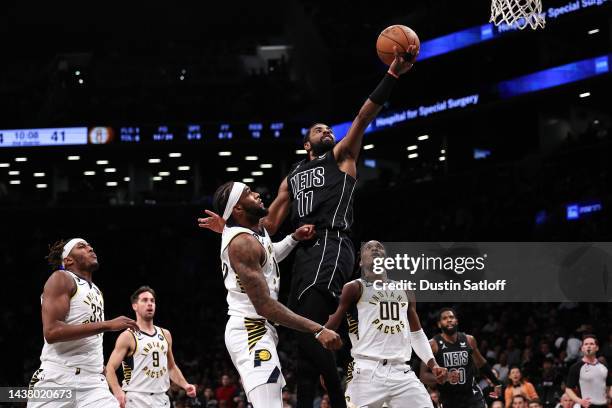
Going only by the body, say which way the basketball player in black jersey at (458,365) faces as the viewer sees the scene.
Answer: toward the camera

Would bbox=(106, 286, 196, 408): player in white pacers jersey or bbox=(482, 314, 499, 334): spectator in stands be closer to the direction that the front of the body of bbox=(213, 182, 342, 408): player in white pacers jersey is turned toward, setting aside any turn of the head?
the spectator in stands

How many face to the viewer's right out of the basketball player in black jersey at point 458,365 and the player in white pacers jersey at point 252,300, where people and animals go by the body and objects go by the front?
1

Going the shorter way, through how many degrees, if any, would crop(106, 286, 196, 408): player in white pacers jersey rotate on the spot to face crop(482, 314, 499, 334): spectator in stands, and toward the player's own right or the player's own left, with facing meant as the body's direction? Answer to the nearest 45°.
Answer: approximately 90° to the player's own left

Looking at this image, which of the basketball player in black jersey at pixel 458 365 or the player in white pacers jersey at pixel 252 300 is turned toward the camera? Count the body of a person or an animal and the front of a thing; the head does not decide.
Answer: the basketball player in black jersey

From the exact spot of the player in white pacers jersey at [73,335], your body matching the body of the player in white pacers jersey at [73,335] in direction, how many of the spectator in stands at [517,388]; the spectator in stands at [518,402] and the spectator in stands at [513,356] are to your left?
3

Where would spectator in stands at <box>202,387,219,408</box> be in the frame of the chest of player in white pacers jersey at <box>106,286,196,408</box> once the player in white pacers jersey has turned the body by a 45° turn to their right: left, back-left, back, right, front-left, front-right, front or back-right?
back

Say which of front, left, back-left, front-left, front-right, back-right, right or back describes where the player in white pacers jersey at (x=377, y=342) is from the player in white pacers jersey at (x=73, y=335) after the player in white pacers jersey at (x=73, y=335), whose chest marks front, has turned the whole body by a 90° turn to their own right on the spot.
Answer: back-left

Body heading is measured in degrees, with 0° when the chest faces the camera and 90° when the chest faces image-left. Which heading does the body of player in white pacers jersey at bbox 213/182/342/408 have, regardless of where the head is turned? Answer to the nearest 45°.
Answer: approximately 270°

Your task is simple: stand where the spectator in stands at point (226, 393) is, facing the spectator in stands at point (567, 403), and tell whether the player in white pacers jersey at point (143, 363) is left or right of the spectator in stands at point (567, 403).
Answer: right

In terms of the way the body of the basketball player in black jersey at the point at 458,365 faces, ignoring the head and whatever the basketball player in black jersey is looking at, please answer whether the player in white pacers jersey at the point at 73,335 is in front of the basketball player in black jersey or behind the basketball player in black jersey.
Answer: in front

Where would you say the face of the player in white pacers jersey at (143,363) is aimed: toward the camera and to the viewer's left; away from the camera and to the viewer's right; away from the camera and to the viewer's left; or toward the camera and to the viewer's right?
toward the camera and to the viewer's right

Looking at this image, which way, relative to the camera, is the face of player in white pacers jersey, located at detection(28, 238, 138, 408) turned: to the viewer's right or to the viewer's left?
to the viewer's right

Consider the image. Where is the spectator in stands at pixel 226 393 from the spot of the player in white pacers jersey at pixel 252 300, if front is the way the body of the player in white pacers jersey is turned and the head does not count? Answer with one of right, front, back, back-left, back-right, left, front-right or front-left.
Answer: left

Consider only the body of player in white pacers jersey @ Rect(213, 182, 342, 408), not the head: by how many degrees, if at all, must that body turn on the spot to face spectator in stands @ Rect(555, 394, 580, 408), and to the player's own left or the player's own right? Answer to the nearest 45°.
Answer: approximately 45° to the player's own left

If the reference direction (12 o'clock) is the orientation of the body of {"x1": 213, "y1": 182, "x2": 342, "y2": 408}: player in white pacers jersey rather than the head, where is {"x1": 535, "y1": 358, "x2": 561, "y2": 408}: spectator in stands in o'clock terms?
The spectator in stands is roughly at 10 o'clock from the player in white pacers jersey.

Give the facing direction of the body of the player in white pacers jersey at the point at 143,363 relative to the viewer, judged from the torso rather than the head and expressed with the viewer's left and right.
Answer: facing the viewer and to the right of the viewer
